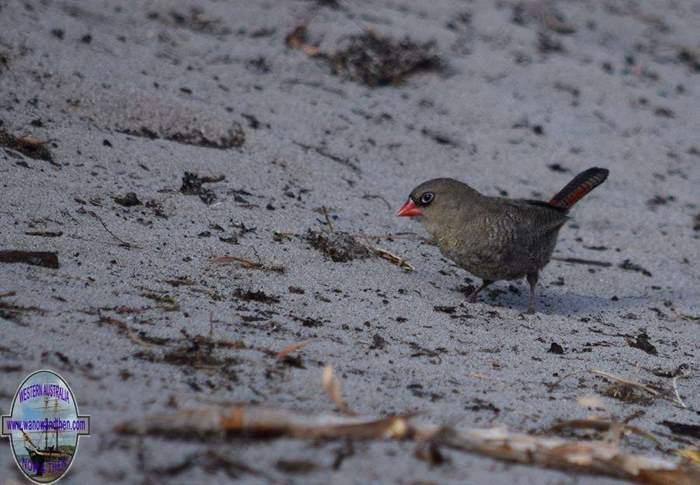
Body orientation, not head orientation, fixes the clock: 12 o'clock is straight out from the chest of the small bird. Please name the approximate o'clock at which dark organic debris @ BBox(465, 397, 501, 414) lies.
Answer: The dark organic debris is roughly at 9 o'clock from the small bird.

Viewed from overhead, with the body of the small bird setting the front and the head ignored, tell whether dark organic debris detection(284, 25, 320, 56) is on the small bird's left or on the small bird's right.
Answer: on the small bird's right

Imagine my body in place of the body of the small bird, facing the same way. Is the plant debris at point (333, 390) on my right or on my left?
on my left

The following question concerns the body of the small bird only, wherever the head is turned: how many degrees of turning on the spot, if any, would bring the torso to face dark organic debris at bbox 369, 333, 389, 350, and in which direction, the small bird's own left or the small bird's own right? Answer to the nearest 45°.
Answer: approximately 90° to the small bird's own left

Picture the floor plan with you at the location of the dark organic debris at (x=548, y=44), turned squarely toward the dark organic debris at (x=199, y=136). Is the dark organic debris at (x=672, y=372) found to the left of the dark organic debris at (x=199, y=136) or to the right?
left

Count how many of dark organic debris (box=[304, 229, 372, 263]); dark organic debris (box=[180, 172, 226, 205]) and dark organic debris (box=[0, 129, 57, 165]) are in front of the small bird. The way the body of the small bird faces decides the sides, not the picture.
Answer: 3

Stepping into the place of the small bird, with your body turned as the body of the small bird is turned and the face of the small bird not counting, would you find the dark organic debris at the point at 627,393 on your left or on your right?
on your left

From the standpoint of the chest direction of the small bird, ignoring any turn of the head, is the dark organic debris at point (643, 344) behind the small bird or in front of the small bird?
behind

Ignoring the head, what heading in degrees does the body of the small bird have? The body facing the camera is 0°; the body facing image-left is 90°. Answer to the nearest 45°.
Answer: approximately 90°

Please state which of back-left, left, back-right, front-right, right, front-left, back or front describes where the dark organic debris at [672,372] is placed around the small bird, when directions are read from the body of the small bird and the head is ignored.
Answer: back-left

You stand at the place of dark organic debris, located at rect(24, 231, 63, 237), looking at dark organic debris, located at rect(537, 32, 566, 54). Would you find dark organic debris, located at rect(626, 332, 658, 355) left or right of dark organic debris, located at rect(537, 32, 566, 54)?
right
